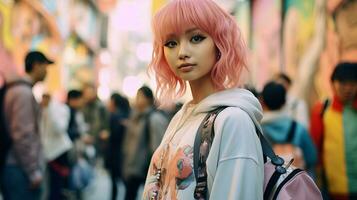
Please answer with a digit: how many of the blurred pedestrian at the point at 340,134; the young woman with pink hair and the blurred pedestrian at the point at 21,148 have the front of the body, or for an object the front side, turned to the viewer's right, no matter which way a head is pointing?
1

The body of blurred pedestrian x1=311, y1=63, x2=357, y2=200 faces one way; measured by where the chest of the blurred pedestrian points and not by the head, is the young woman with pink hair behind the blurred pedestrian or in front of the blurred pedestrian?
in front

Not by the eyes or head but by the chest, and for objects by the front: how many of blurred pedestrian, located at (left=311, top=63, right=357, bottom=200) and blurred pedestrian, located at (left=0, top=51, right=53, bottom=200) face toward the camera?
1

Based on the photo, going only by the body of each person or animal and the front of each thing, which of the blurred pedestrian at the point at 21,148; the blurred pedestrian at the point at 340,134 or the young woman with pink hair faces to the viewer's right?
the blurred pedestrian at the point at 21,148

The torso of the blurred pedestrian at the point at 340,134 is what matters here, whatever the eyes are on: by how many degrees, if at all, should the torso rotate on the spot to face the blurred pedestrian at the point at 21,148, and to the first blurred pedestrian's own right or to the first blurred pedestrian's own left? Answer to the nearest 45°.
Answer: approximately 90° to the first blurred pedestrian's own right

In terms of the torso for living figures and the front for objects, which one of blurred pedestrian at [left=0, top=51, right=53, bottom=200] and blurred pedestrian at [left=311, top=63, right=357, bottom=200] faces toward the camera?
blurred pedestrian at [left=311, top=63, right=357, bottom=200]

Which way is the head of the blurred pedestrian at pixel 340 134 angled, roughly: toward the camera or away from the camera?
toward the camera

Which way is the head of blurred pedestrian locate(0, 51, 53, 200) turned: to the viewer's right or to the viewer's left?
to the viewer's right

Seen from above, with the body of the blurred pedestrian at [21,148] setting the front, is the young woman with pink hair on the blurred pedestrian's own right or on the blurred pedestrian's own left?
on the blurred pedestrian's own right

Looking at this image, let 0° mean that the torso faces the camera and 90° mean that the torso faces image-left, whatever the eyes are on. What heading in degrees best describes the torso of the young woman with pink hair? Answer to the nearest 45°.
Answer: approximately 45°

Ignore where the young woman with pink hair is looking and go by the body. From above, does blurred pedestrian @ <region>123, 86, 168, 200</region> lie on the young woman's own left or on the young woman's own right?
on the young woman's own right

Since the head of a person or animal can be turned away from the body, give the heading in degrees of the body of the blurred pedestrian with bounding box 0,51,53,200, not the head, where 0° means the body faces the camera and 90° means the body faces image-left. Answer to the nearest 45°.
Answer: approximately 270°

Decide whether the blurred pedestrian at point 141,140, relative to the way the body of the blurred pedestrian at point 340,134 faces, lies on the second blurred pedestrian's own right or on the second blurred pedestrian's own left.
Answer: on the second blurred pedestrian's own right

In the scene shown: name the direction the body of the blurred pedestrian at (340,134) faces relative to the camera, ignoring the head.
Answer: toward the camera

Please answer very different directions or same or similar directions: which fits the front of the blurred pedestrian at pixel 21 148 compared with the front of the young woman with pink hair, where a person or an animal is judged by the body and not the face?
very different directions
